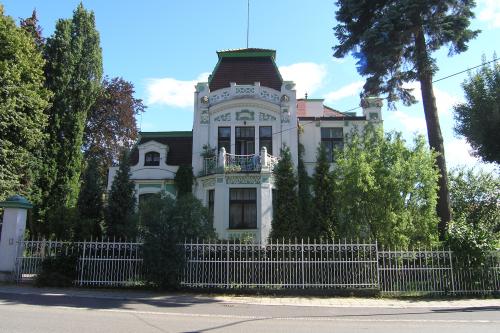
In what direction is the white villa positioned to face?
toward the camera

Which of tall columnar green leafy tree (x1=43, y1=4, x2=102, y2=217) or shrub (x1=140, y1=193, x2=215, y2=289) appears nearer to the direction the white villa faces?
the shrub

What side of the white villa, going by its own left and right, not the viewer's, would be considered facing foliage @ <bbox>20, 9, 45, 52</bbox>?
right

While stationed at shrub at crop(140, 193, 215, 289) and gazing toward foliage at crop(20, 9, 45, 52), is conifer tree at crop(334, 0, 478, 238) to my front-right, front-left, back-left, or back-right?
back-right

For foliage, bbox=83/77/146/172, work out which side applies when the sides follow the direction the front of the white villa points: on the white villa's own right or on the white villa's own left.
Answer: on the white villa's own right

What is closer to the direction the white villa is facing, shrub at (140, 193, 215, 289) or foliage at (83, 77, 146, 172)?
the shrub

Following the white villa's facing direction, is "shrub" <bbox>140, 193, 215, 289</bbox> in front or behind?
in front

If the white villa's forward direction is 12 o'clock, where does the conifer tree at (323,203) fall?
The conifer tree is roughly at 11 o'clock from the white villa.

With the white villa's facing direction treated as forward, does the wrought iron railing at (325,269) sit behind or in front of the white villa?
in front

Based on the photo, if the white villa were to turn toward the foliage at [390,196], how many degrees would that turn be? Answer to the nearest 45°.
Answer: approximately 45° to its left

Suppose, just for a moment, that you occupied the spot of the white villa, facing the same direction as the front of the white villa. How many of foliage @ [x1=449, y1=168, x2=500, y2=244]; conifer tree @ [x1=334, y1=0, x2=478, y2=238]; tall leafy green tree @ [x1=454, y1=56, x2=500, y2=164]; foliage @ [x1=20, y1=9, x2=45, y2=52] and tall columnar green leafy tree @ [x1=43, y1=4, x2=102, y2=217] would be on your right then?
2

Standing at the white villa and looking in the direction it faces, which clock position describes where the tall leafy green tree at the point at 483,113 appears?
The tall leafy green tree is roughly at 10 o'clock from the white villa.

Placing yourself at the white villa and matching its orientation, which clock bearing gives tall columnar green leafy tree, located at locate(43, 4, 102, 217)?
The tall columnar green leafy tree is roughly at 3 o'clock from the white villa.

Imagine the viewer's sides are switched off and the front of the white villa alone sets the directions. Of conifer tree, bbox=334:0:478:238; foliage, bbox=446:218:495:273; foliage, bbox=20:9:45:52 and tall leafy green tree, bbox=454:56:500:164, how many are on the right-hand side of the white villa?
1

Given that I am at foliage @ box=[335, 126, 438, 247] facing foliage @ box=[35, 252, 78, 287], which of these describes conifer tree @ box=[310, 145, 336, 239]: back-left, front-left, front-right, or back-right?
front-right

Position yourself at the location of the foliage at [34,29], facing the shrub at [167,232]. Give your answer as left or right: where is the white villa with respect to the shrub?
left

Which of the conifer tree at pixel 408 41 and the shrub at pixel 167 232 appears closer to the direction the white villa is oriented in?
the shrub
